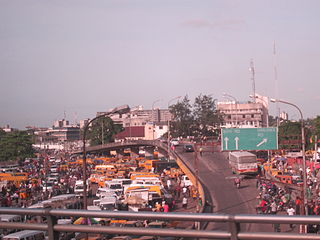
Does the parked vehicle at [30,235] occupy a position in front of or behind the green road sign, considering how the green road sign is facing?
in front

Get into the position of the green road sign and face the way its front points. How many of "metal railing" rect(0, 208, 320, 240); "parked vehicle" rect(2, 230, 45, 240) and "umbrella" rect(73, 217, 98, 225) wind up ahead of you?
3

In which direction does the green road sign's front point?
toward the camera

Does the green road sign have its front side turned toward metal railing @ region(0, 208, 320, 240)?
yes

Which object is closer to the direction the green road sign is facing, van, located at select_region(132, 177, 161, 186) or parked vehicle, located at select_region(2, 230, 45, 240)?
the parked vehicle
